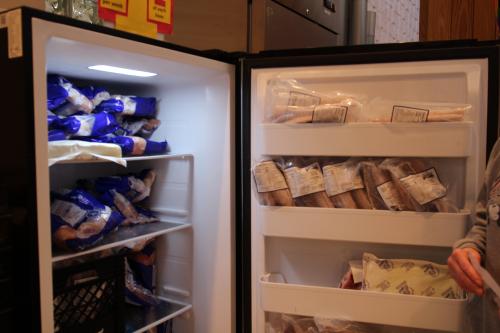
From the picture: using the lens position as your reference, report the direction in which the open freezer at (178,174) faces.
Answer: facing the viewer and to the right of the viewer

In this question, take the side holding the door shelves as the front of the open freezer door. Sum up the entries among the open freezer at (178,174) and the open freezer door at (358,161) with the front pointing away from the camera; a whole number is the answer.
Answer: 0

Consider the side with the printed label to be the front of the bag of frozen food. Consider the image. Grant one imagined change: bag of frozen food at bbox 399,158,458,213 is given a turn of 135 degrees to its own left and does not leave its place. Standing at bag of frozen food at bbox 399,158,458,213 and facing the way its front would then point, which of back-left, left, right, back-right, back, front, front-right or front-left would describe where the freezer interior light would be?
back-left

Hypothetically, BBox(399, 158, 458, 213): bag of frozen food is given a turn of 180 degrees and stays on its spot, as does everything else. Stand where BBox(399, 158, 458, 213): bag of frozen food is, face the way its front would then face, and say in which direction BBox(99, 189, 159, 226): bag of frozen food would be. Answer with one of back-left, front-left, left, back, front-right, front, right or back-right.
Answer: left

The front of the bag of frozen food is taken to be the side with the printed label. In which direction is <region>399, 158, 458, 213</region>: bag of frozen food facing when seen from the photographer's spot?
facing the viewer

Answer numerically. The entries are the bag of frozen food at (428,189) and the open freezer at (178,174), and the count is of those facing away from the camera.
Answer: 0

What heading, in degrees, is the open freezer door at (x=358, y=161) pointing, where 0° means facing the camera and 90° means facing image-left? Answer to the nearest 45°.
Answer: approximately 0°

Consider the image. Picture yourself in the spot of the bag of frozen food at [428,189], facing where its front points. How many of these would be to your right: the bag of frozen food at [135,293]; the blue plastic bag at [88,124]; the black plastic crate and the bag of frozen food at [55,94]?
4

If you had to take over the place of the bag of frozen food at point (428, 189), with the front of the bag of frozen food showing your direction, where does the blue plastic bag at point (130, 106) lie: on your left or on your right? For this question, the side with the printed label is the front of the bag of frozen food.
on your right
